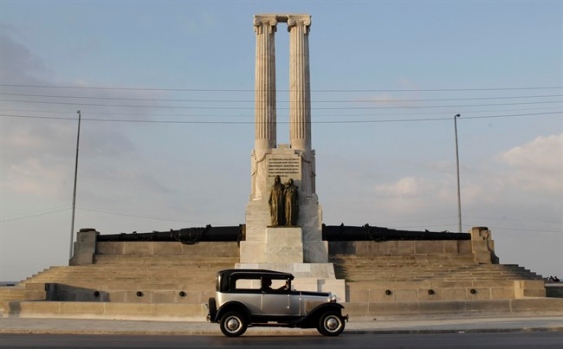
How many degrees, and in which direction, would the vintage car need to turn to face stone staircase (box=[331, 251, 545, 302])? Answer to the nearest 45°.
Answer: approximately 45° to its left

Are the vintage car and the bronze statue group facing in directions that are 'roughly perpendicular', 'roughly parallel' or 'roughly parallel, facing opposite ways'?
roughly perpendicular

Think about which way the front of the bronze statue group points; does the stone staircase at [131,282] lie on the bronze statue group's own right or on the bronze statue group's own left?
on the bronze statue group's own right

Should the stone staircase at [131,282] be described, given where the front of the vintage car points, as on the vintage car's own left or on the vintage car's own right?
on the vintage car's own left

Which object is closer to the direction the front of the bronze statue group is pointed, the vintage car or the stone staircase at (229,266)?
the vintage car

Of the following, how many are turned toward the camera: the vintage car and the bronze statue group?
1

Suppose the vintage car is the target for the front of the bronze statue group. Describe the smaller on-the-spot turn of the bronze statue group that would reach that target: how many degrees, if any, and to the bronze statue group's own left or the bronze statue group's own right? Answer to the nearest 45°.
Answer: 0° — it already faces it

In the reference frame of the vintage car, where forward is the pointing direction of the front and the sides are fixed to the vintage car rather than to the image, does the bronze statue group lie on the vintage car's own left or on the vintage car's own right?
on the vintage car's own left

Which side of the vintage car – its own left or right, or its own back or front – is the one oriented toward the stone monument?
left

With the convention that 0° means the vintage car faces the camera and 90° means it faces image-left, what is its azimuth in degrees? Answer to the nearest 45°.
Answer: approximately 270°

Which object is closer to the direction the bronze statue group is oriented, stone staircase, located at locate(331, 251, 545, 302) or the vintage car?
the vintage car
